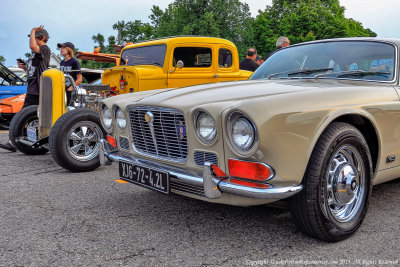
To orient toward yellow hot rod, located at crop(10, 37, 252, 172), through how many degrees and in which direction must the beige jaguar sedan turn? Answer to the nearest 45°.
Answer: approximately 90° to its right

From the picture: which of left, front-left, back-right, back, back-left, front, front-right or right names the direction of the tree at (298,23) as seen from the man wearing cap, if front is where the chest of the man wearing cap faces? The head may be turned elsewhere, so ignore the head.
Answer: back

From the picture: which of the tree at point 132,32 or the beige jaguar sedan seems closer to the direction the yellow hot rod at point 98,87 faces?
the beige jaguar sedan

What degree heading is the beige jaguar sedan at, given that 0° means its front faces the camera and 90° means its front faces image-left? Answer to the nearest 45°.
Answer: approximately 45°

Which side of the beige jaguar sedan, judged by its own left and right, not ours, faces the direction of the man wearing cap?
right

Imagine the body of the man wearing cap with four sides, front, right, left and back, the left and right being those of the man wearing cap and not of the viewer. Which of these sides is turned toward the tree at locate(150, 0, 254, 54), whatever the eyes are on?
back

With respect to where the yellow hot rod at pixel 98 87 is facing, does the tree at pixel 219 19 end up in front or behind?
behind
